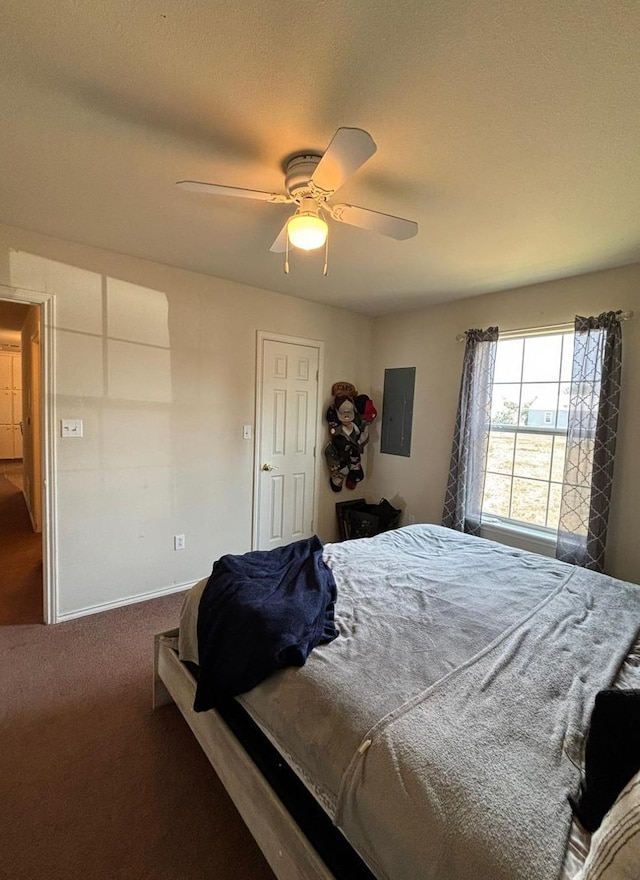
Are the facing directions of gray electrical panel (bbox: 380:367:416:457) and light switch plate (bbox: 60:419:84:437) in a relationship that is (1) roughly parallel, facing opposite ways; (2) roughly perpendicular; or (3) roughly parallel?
roughly perpendicular

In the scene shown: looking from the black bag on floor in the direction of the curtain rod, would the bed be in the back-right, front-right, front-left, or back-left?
front-right

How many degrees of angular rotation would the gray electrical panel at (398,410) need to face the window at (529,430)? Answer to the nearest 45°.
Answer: approximately 90° to its left

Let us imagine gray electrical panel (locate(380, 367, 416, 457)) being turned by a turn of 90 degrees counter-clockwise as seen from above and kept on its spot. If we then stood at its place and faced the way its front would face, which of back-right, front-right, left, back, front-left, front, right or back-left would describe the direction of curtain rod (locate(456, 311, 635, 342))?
front

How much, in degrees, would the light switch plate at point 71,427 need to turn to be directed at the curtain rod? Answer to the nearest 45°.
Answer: approximately 45° to its left

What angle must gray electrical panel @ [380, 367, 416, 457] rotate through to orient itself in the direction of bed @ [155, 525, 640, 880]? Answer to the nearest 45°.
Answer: approximately 45° to its left

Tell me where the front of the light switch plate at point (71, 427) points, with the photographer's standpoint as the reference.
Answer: facing the viewer

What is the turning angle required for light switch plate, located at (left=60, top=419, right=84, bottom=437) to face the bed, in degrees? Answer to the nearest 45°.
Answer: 0° — it already faces it

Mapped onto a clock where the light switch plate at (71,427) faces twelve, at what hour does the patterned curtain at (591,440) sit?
The patterned curtain is roughly at 10 o'clock from the light switch plate.

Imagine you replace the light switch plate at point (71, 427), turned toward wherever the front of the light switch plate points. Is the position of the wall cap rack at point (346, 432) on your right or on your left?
on your left

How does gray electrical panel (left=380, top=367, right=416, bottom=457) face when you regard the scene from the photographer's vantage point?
facing the viewer and to the left of the viewer

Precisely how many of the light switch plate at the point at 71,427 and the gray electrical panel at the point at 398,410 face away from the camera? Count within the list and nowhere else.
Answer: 0

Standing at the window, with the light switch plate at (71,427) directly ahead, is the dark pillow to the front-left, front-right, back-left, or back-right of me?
front-left

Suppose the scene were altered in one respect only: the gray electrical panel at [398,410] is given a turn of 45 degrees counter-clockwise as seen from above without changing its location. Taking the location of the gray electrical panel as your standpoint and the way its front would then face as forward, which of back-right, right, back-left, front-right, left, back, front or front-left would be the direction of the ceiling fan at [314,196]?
front

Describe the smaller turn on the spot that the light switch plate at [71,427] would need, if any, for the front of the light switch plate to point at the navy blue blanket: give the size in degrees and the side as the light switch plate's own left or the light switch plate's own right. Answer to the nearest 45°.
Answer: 0° — it already faces it

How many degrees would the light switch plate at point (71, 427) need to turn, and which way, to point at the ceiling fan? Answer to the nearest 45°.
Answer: approximately 45° to its left

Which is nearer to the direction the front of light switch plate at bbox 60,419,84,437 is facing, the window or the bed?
the bed
